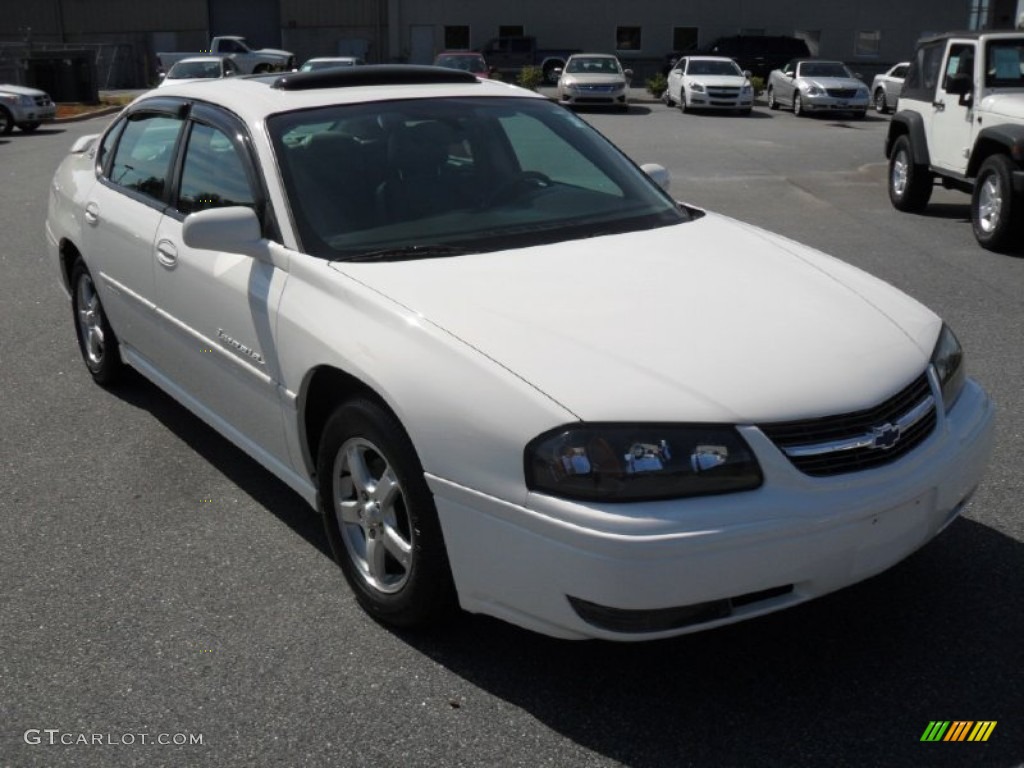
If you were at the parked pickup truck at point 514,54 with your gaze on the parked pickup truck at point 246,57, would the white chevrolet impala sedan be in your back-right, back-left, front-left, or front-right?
front-left

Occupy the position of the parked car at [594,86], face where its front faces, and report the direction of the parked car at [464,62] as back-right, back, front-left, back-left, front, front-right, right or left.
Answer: back-right

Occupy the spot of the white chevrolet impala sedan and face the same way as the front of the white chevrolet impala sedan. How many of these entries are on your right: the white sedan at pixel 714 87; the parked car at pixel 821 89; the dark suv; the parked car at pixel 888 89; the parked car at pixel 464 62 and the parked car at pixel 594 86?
0

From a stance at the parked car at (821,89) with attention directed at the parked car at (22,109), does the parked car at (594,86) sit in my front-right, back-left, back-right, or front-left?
front-right

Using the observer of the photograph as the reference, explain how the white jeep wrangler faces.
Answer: facing the viewer and to the right of the viewer

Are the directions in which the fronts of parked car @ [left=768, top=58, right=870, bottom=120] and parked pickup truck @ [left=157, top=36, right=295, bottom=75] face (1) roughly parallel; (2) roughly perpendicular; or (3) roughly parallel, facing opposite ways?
roughly perpendicular

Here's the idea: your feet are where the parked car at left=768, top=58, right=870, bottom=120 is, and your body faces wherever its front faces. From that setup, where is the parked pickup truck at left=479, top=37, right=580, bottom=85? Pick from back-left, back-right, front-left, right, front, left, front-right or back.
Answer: back

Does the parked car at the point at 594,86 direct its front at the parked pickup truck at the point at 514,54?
no

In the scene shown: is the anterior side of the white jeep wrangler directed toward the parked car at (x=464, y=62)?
no

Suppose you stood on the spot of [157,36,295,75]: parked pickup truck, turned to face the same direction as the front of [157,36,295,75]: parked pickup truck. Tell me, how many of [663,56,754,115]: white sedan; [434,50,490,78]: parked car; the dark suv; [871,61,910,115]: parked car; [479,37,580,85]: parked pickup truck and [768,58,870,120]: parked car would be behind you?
0

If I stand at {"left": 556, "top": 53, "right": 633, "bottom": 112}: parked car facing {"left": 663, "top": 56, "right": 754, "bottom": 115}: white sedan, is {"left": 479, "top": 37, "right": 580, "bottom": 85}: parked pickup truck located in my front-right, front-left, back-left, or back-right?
back-left

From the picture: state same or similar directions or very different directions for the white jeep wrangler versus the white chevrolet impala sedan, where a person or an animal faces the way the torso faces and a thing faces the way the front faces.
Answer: same or similar directions

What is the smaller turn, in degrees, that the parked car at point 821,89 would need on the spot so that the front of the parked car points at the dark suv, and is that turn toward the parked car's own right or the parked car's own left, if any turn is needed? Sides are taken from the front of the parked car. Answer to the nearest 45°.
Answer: approximately 135° to the parked car's own left

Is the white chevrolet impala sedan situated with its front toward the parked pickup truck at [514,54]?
no

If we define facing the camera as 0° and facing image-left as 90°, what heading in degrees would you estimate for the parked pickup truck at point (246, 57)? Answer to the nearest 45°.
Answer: approximately 270°

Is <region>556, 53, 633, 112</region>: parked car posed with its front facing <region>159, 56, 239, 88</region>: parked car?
no

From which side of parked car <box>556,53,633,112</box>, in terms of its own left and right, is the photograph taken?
front

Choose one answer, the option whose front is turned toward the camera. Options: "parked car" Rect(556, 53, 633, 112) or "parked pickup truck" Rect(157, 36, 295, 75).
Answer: "parked car" Rect(556, 53, 633, 112)

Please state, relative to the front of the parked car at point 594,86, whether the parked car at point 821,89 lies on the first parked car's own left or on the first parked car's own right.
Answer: on the first parked car's own left

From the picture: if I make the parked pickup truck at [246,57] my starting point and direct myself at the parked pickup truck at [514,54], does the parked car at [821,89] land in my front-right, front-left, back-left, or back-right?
front-right

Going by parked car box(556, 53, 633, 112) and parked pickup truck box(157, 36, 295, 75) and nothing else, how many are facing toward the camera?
1
